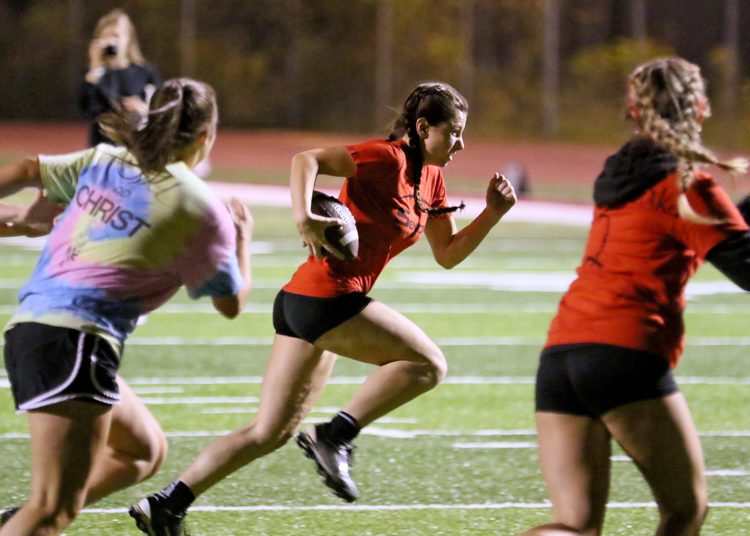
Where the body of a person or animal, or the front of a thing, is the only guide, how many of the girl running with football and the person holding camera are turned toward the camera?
1

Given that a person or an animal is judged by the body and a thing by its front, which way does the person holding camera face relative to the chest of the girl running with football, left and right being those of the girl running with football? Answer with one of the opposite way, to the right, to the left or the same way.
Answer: to the right

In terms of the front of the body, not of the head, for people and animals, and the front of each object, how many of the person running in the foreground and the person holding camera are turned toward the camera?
1

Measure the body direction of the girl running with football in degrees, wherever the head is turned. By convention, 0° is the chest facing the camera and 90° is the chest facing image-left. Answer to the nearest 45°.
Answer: approximately 270°

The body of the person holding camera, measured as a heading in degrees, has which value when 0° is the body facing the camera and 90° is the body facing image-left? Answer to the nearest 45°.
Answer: approximately 0°
